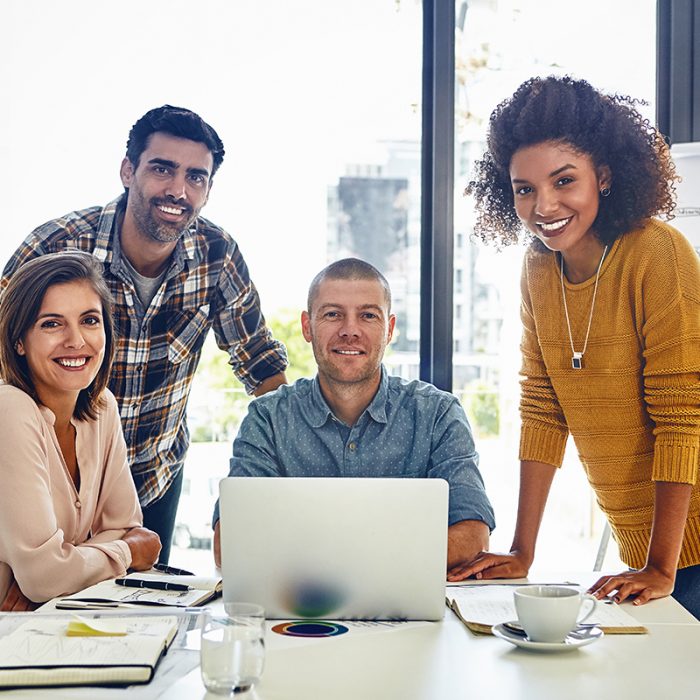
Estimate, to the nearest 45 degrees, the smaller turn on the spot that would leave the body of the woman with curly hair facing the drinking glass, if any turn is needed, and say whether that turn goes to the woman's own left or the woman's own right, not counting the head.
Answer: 0° — they already face it

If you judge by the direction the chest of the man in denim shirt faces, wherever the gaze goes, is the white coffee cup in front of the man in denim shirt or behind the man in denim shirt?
in front

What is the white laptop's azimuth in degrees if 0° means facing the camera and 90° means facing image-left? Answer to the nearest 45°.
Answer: approximately 180°

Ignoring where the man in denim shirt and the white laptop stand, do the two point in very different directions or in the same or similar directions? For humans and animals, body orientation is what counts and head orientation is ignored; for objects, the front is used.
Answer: very different directions

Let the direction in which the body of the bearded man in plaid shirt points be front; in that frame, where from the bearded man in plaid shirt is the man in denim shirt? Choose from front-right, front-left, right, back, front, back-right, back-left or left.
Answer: front-left

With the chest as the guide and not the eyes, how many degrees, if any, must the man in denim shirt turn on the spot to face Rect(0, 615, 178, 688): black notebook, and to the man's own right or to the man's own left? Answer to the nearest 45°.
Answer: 0° — they already face it

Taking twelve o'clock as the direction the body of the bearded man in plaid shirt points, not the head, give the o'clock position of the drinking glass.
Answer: The drinking glass is roughly at 12 o'clock from the bearded man in plaid shirt.

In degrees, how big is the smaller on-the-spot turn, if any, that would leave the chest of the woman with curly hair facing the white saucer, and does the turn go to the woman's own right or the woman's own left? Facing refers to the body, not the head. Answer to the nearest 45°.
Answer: approximately 45° to the woman's own left

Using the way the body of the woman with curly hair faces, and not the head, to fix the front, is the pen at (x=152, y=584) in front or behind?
in front

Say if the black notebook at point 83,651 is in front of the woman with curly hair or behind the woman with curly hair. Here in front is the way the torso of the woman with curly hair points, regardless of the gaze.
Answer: in front

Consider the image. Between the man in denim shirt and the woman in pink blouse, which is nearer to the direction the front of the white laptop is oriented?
the man in denim shirt
